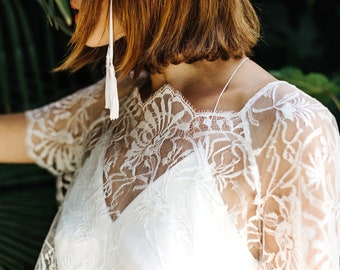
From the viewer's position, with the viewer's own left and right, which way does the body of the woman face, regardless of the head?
facing the viewer and to the left of the viewer
